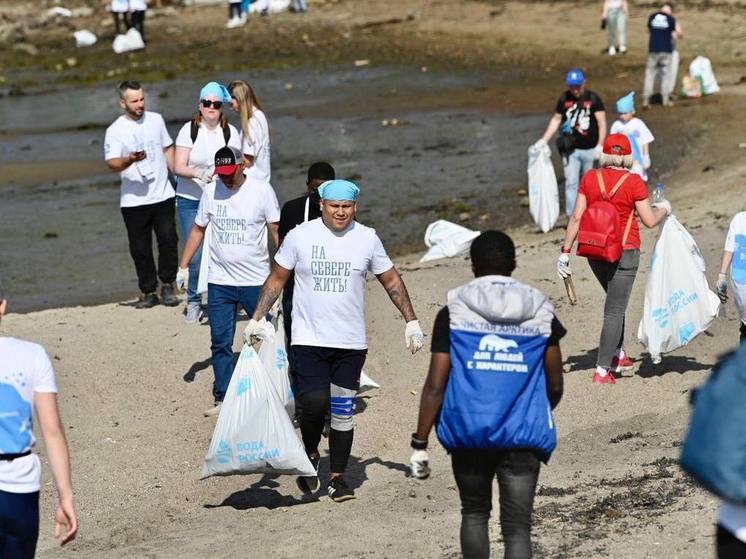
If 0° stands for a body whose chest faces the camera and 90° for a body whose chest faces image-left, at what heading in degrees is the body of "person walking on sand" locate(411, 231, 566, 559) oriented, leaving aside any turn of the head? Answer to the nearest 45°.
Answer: approximately 180°

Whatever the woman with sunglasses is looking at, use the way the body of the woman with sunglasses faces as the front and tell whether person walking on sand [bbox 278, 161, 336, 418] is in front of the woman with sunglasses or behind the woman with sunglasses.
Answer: in front

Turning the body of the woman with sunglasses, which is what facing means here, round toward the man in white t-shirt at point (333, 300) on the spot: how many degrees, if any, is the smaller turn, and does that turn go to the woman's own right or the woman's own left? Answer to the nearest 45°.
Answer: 0° — they already face them

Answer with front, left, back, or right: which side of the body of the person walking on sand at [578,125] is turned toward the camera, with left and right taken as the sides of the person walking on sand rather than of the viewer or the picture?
front

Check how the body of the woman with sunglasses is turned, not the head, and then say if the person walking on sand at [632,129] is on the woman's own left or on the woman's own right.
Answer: on the woman's own left

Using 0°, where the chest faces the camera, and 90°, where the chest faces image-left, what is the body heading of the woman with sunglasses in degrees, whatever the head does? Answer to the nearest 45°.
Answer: approximately 0°

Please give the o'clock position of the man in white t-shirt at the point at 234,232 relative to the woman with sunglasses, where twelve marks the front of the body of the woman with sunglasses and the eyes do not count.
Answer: The man in white t-shirt is roughly at 12 o'clock from the woman with sunglasses.

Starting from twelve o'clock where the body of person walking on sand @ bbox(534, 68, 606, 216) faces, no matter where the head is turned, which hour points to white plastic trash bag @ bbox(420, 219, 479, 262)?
The white plastic trash bag is roughly at 2 o'clock from the person walking on sand.

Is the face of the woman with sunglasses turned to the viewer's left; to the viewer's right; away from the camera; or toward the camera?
toward the camera

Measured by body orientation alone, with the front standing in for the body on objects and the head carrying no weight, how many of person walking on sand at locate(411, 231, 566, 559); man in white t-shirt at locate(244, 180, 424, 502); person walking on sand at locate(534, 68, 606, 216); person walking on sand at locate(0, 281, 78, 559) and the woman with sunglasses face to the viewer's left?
0

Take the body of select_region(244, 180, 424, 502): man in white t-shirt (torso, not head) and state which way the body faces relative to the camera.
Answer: toward the camera

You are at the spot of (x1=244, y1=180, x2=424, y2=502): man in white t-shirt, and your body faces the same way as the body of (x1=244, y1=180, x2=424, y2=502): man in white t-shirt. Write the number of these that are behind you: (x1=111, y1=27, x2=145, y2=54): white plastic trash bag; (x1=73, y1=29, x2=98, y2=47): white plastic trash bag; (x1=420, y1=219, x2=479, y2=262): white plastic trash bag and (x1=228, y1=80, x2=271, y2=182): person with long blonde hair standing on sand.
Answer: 4

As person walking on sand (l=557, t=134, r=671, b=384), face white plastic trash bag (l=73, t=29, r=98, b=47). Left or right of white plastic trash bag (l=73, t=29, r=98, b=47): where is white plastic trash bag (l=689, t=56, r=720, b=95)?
right

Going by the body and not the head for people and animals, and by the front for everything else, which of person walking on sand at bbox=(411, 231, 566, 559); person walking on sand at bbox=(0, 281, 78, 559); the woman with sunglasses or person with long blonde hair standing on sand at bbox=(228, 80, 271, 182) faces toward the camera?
the woman with sunglasses

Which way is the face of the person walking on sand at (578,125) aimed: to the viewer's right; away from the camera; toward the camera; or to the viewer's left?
toward the camera

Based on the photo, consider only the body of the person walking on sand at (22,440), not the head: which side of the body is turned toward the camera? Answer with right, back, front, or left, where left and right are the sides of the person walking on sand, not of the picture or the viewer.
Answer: back

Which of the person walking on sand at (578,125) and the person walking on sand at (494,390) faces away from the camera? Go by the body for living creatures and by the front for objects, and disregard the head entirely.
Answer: the person walking on sand at (494,390)
